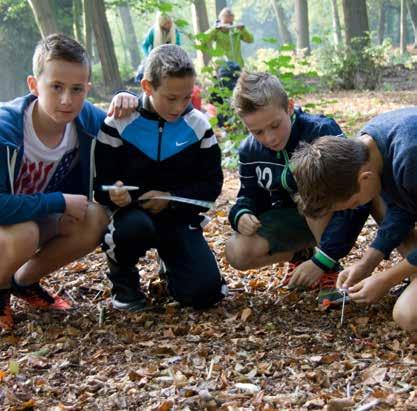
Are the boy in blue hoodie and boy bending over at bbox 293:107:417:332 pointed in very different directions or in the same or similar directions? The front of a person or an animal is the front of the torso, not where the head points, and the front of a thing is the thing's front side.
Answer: very different directions

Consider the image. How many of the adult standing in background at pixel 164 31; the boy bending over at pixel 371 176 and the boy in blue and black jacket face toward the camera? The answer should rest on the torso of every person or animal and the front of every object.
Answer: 2

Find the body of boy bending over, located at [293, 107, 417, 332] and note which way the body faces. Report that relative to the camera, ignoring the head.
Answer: to the viewer's left

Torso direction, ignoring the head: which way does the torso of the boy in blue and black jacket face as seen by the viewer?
toward the camera

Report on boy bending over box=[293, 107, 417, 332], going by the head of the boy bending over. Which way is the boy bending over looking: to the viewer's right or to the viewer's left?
to the viewer's left

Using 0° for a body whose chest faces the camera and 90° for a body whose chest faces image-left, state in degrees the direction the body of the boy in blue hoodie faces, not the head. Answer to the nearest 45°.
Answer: approximately 315°

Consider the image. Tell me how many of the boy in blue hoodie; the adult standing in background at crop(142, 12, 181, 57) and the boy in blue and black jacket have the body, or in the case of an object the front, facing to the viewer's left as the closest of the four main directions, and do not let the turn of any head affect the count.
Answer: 0

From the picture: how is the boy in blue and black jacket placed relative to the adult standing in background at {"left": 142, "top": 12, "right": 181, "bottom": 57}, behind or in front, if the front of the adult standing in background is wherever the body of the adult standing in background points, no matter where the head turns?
in front

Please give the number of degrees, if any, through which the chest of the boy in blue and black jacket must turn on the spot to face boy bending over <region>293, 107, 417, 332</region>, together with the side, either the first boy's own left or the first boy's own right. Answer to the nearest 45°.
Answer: approximately 45° to the first boy's own left
